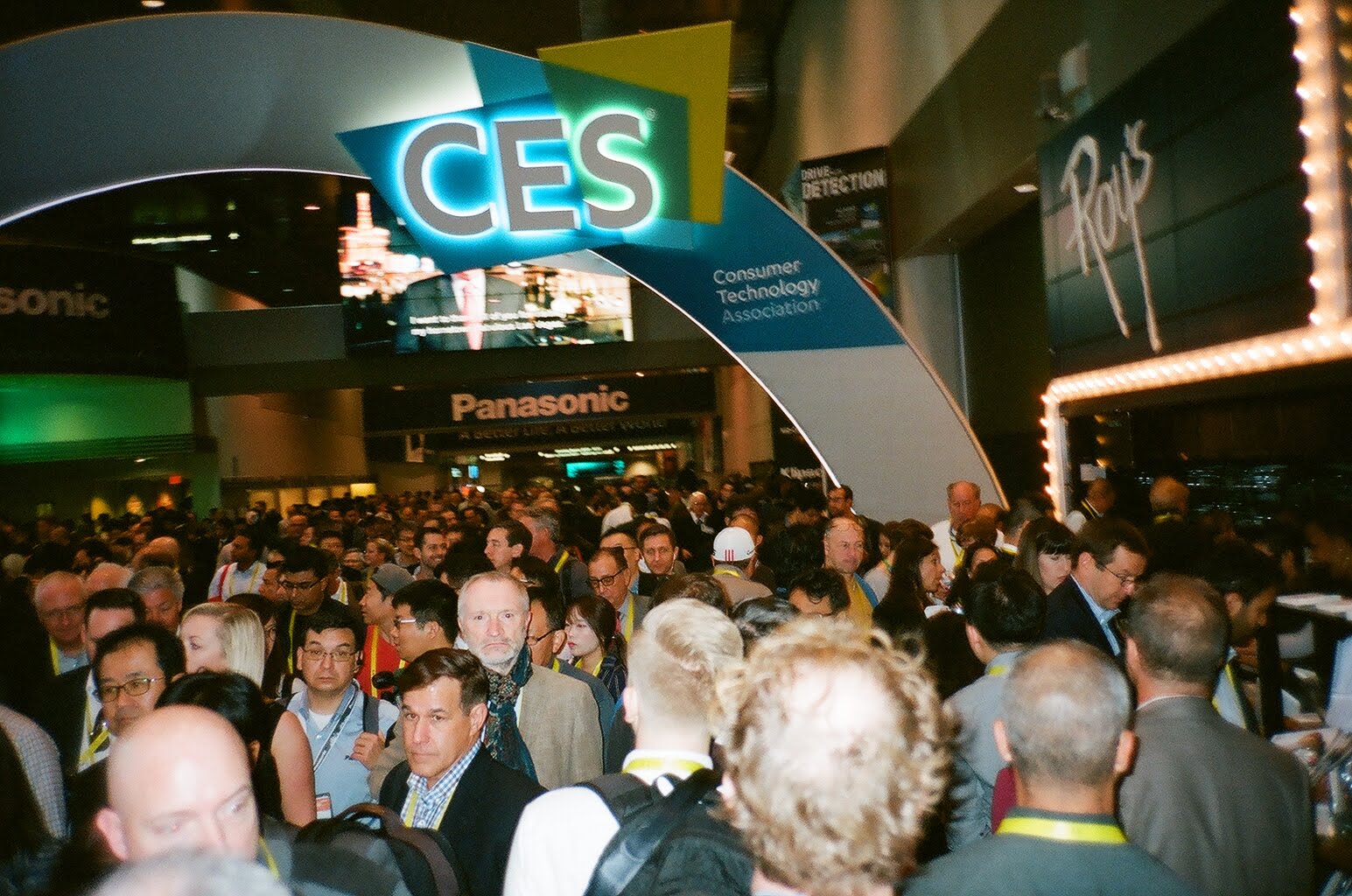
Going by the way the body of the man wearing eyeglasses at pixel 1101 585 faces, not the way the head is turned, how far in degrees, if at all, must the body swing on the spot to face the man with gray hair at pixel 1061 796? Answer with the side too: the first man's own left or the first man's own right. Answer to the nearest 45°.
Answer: approximately 45° to the first man's own right

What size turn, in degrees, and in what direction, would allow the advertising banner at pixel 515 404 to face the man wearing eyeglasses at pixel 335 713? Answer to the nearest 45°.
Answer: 0° — it already faces them

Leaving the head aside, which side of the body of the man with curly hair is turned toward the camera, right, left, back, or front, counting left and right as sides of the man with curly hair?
back

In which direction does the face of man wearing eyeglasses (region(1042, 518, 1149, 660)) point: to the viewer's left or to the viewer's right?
to the viewer's right

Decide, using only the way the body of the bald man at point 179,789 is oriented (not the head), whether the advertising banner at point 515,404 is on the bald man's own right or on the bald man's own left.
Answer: on the bald man's own left

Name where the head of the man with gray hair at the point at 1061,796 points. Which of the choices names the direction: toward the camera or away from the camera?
away from the camera

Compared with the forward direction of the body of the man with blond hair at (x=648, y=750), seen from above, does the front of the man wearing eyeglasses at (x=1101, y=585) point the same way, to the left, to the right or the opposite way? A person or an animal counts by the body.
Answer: the opposite way

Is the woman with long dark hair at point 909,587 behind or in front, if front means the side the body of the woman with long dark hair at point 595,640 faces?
behind

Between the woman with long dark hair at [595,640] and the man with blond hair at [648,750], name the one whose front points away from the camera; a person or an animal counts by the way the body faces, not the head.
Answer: the man with blond hair
